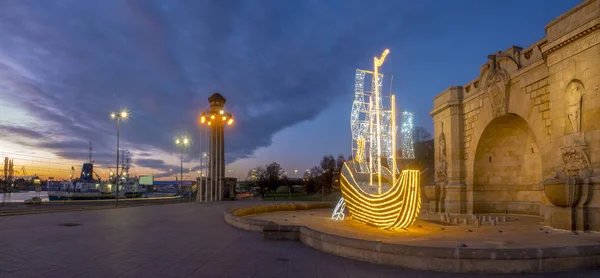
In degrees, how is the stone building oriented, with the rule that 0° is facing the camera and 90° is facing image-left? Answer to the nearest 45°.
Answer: approximately 45°

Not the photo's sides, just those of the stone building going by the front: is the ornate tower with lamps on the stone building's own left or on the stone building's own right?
on the stone building's own right
